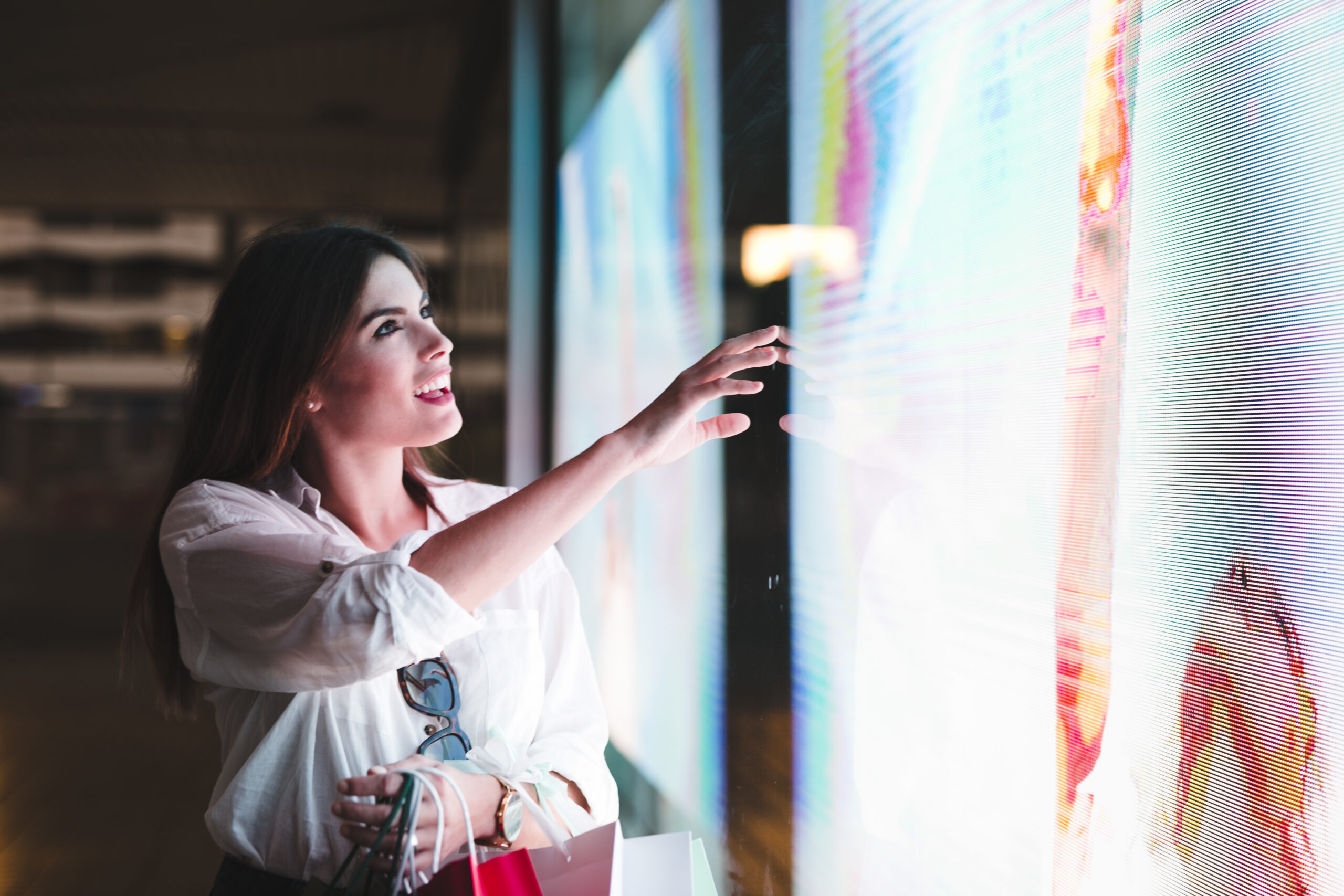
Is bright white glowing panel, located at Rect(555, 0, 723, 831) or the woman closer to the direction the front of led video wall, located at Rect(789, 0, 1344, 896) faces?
the woman

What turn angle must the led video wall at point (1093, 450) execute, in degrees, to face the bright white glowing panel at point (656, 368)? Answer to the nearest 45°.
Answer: approximately 90° to its right

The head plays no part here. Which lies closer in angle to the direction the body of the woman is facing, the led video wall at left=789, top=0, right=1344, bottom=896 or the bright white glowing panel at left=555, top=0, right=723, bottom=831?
the led video wall

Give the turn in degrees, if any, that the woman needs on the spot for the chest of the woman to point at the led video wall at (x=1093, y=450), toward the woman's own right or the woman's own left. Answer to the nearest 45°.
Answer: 0° — they already face it

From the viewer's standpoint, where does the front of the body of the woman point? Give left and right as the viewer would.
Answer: facing the viewer and to the right of the viewer

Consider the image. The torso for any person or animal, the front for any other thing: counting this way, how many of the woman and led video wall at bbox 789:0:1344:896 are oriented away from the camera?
0

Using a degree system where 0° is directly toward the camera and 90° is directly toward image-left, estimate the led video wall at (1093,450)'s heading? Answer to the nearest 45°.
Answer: approximately 45°

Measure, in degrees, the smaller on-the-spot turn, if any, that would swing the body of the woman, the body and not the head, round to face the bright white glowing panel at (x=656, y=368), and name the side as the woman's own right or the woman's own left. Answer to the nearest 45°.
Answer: approximately 90° to the woman's own left
